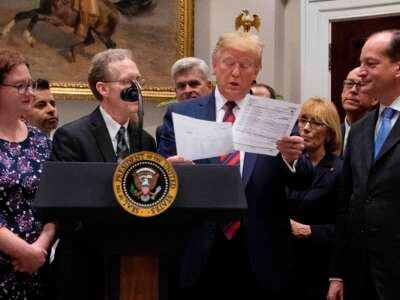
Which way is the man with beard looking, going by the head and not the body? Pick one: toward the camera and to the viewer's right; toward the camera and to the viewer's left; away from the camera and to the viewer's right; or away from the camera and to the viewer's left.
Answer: toward the camera and to the viewer's right

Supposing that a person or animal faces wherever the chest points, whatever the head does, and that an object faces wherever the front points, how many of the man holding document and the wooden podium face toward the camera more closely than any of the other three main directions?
2

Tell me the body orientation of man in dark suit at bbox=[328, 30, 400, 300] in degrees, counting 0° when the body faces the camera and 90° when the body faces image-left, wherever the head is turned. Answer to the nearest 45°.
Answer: approximately 45°

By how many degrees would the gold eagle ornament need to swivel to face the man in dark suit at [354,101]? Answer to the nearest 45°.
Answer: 0° — it already faces them

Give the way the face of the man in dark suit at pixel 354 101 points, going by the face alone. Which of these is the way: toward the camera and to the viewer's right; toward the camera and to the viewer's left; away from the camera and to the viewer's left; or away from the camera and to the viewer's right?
toward the camera and to the viewer's left

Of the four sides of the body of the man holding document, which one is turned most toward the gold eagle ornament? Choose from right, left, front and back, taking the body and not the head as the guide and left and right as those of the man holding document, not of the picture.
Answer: back

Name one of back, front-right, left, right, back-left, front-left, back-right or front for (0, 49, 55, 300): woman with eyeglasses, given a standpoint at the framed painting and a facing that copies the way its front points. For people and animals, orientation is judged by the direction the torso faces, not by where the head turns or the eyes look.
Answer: front

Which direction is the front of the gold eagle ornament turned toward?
toward the camera

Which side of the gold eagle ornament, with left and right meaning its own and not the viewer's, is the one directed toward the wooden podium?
front

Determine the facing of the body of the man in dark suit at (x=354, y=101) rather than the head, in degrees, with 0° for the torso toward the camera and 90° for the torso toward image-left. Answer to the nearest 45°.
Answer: approximately 45°
